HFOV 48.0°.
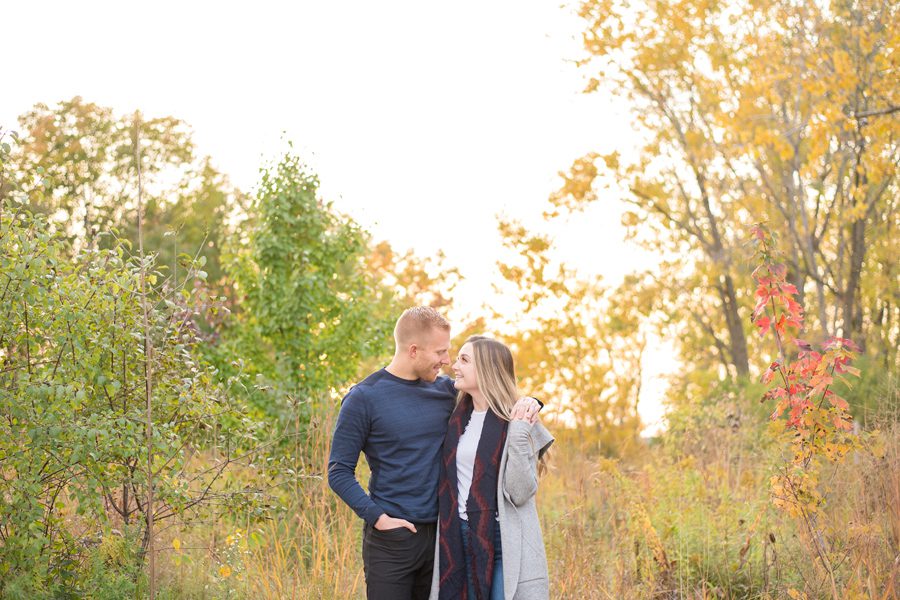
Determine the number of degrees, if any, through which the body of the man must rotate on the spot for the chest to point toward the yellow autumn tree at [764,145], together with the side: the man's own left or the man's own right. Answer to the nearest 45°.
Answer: approximately 90° to the man's own left

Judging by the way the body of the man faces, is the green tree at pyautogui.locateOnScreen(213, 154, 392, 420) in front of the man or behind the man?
behind

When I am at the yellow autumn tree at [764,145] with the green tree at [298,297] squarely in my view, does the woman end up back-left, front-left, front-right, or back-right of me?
front-left

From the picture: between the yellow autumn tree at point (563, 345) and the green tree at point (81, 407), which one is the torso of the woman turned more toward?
the green tree

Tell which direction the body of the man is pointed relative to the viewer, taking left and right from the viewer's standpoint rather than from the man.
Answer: facing the viewer and to the right of the viewer

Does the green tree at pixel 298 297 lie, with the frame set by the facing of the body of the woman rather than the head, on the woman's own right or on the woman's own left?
on the woman's own right

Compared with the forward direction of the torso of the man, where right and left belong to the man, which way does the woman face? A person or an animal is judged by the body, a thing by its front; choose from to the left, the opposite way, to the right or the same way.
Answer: to the right

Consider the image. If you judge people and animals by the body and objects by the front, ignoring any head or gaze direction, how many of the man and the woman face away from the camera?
0

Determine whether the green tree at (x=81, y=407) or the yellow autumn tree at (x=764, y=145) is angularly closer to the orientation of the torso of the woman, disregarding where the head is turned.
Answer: the green tree

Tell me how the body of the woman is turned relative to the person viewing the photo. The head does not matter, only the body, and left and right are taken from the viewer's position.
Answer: facing the viewer and to the left of the viewer

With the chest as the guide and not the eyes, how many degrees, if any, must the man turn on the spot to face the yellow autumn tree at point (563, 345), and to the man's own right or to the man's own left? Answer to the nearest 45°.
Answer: approximately 135° to the man's own left

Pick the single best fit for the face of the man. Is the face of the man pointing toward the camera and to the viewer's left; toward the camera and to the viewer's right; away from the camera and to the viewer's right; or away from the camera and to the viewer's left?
toward the camera and to the viewer's right
